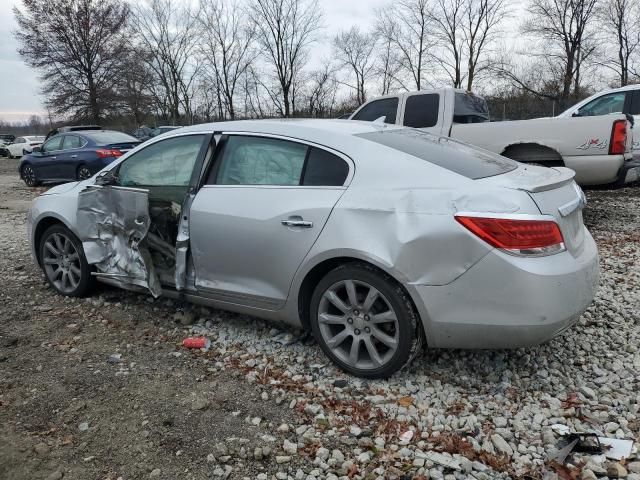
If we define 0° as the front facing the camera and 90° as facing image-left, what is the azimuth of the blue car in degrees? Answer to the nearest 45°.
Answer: approximately 135°

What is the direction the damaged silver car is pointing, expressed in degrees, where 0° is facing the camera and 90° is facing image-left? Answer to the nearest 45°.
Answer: approximately 135°

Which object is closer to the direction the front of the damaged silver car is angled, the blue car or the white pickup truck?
the blue car

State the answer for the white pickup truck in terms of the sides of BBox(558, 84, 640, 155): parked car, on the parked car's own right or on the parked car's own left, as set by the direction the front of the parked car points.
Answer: on the parked car's own left

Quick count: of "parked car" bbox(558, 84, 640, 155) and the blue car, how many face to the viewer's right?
0

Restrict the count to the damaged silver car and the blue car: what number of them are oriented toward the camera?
0

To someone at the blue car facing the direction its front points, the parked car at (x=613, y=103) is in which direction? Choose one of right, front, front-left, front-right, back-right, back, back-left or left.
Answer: back

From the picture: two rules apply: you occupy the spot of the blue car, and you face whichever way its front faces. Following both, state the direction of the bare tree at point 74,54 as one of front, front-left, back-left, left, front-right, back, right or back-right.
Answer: front-right

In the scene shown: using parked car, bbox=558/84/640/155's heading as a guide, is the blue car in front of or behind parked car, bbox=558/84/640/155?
in front

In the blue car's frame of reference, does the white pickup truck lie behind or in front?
behind

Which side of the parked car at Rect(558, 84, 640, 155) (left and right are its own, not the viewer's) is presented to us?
left

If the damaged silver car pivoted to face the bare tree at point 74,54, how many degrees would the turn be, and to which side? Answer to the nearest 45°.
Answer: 0° — it already faces it

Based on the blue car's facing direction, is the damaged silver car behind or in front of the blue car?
behind
